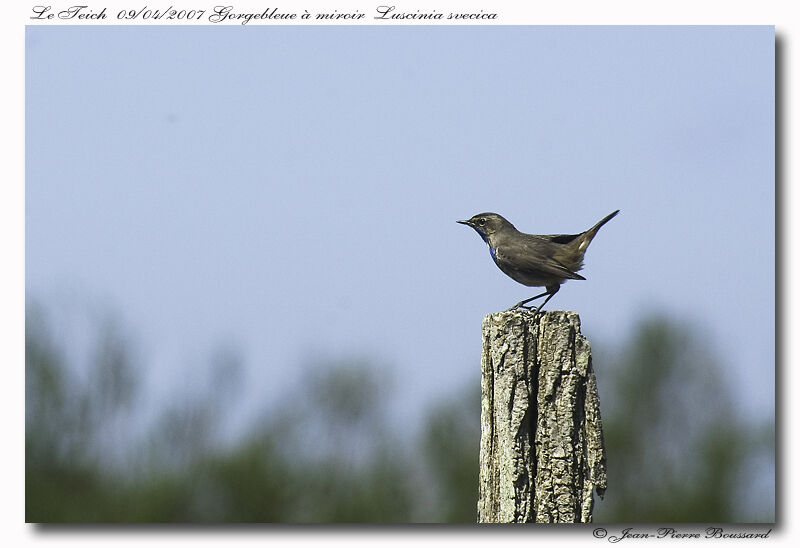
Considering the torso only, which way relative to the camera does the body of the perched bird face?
to the viewer's left
